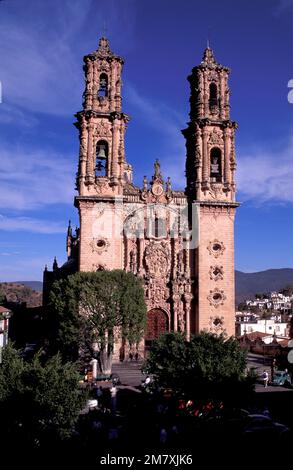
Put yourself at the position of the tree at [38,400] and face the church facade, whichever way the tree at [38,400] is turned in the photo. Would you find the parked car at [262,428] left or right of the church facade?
right

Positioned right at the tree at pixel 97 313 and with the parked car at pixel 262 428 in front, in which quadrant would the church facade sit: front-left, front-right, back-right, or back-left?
back-left

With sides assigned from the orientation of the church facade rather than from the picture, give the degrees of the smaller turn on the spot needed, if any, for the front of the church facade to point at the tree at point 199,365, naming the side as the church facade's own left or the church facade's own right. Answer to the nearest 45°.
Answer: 0° — it already faces it

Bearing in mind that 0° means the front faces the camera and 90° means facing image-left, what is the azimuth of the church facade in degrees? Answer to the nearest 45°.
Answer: approximately 0°

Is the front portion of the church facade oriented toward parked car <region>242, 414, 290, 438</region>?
yes
